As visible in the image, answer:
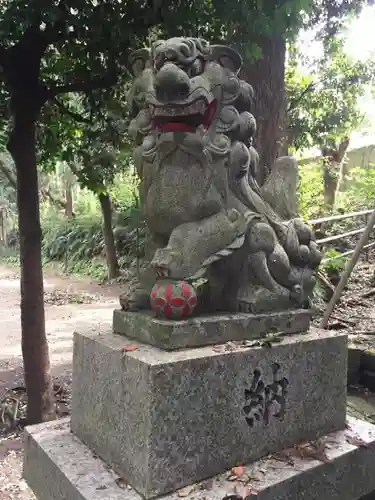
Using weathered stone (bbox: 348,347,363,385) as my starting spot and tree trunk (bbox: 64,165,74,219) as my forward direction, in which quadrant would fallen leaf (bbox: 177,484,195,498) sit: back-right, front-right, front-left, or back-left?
back-left

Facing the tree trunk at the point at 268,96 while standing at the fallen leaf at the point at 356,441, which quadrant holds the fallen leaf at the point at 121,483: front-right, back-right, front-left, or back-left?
back-left

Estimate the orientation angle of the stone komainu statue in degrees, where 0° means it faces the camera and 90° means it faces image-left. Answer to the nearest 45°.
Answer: approximately 45°

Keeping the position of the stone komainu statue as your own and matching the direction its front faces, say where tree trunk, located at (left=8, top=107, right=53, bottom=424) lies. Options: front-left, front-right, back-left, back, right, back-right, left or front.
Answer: right
